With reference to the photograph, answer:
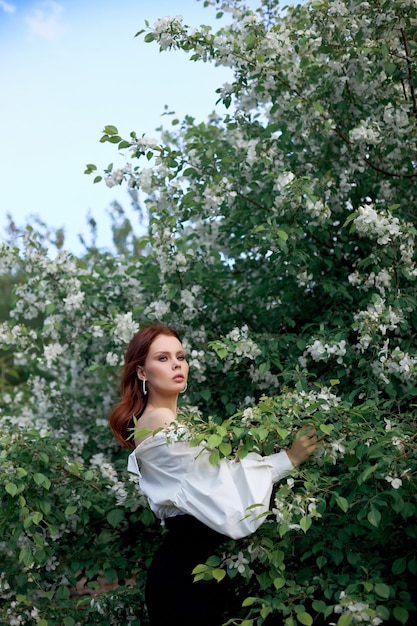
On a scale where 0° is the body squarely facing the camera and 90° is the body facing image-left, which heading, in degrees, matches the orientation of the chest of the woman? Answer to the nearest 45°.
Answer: approximately 270°
